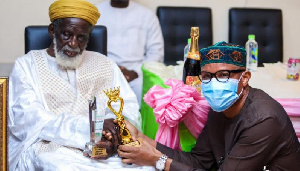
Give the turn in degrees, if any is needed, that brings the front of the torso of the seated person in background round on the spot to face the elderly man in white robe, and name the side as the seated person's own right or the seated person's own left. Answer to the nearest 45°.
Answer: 0° — they already face them

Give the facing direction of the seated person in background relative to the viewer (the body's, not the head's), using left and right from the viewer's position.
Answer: facing the viewer

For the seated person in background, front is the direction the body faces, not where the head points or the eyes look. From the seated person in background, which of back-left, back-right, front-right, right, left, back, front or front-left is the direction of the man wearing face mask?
front

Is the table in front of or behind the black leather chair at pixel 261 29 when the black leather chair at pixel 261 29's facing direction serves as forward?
in front

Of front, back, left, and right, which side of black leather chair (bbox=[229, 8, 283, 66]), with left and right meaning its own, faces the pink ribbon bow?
front

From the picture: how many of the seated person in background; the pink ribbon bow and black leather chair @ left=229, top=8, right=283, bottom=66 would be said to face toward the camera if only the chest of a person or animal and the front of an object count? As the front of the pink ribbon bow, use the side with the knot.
3

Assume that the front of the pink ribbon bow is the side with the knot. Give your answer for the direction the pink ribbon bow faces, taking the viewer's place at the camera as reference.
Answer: facing the viewer

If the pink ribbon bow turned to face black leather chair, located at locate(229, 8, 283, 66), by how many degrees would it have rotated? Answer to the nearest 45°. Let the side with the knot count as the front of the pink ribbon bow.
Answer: approximately 180°

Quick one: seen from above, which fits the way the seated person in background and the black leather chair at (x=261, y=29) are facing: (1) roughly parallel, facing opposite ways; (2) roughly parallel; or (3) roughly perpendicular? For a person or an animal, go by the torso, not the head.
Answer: roughly parallel

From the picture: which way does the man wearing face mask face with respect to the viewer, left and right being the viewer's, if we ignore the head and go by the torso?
facing the viewer and to the left of the viewer

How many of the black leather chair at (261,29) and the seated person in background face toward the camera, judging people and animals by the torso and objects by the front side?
2

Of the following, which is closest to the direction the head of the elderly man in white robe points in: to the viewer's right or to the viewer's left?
to the viewer's right

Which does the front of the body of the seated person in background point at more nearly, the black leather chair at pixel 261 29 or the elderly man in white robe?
the elderly man in white robe
